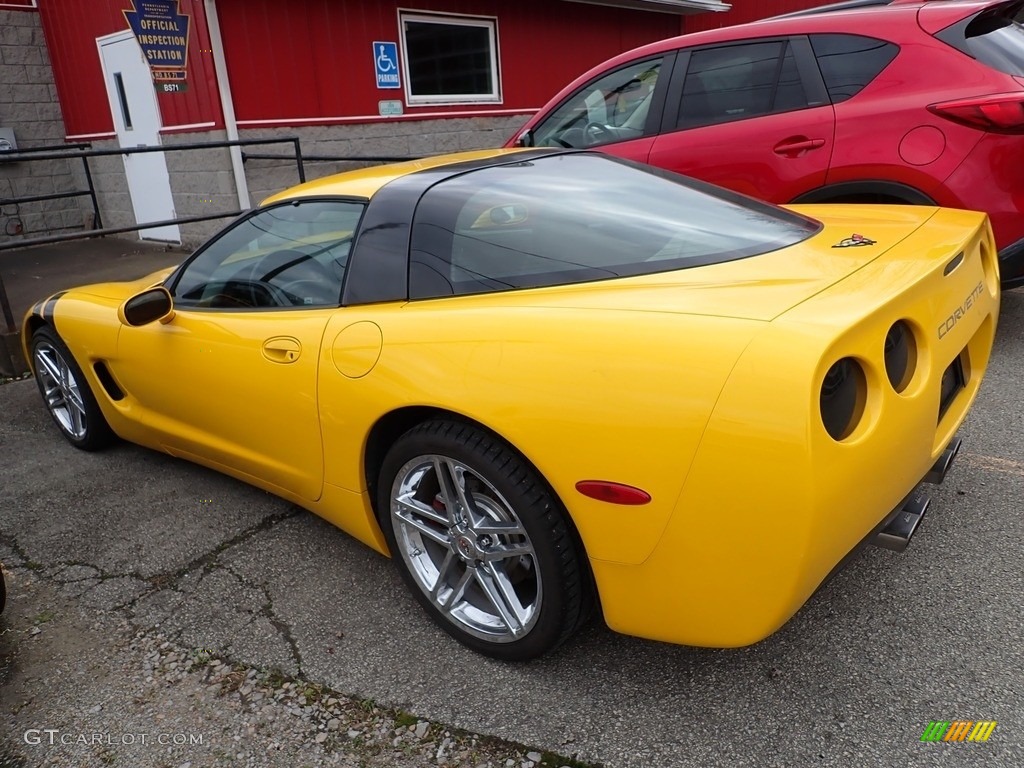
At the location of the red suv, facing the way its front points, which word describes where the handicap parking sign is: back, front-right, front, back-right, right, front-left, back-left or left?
front

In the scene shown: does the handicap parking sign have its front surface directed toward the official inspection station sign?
no

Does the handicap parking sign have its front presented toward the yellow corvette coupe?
yes

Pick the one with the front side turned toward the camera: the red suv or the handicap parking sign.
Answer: the handicap parking sign

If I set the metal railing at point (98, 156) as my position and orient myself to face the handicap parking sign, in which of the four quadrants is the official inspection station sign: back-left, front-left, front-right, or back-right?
front-left

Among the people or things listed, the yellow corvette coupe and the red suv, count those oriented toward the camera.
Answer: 0

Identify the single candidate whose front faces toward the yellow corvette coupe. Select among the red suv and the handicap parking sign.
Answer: the handicap parking sign

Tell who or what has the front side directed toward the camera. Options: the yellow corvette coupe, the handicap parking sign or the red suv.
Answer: the handicap parking sign

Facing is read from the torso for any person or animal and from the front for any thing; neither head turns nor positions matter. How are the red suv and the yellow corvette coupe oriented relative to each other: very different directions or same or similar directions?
same or similar directions

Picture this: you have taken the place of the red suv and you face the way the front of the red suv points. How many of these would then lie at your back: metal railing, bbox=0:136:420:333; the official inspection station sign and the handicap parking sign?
0

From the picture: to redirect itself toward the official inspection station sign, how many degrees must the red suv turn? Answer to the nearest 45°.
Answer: approximately 45° to its left

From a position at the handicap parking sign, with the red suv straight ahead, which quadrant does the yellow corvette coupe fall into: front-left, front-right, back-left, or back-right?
front-right

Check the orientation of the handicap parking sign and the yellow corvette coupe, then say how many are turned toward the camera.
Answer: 1

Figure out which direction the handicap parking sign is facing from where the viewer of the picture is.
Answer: facing the viewer

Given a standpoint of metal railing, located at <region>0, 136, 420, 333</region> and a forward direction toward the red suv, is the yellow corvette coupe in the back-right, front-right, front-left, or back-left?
front-right

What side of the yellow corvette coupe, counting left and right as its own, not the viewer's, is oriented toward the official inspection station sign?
front

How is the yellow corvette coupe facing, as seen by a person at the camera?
facing away from the viewer and to the left of the viewer

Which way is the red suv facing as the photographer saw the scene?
facing away from the viewer and to the left of the viewer

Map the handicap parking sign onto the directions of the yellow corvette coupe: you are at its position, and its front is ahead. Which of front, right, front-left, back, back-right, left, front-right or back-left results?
front-right
